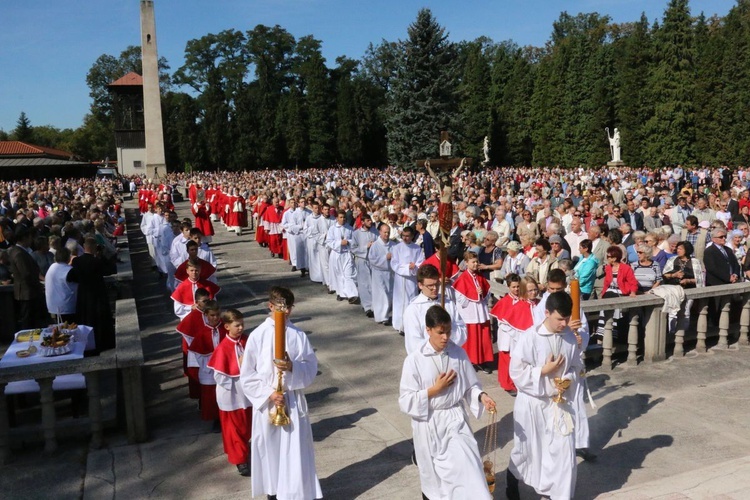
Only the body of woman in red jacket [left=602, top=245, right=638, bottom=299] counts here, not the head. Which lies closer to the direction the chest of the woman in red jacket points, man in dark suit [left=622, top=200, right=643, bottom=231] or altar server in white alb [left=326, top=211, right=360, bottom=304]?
the altar server in white alb

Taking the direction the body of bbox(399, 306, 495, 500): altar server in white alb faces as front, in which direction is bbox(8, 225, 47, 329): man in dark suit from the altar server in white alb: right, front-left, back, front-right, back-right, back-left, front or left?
back

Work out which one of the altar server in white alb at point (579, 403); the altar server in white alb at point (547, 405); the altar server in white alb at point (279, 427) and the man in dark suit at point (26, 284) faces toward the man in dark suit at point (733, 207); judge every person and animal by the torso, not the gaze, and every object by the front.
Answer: the man in dark suit at point (26, 284)

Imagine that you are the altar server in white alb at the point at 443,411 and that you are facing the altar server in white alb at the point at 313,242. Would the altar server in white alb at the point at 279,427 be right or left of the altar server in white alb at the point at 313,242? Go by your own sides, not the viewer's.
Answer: left

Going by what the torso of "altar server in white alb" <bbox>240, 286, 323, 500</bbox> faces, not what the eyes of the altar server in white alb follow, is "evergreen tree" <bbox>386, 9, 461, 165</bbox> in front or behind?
behind

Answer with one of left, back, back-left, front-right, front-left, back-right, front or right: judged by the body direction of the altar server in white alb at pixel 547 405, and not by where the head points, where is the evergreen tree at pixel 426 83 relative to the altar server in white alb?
back-left

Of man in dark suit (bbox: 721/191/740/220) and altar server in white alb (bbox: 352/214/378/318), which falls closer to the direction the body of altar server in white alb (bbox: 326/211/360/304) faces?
the altar server in white alb

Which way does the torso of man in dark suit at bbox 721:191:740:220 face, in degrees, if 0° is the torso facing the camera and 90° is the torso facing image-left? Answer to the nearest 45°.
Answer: approximately 45°

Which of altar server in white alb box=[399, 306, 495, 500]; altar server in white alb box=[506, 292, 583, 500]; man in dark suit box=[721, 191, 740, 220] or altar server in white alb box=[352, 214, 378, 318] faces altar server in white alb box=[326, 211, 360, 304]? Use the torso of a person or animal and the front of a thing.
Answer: the man in dark suit

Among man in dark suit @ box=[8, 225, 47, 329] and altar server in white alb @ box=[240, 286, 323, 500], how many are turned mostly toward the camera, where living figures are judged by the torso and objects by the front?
1

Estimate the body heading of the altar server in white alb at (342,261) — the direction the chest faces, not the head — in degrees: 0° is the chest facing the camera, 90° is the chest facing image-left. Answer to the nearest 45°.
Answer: approximately 315°
